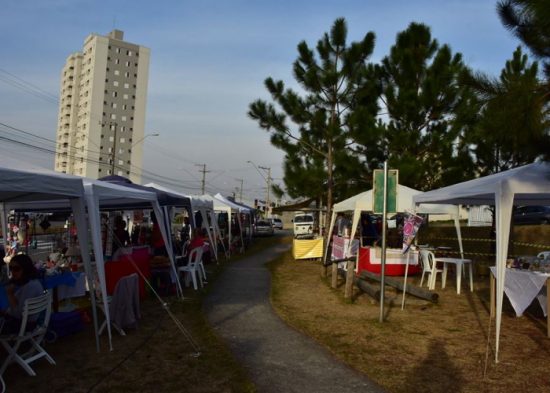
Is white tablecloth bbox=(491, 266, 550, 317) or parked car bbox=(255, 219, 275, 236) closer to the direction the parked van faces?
the white tablecloth

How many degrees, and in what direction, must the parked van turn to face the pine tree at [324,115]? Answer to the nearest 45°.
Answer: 0° — it already faces it

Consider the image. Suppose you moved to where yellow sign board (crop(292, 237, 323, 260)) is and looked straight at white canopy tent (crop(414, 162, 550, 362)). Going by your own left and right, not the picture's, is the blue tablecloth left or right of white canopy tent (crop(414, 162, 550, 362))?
right

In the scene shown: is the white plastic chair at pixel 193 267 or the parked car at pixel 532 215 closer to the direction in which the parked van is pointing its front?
the white plastic chair

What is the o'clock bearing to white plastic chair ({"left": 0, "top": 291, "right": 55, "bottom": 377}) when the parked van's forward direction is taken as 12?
The white plastic chair is roughly at 12 o'clock from the parked van.

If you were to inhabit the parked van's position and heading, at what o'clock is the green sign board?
The green sign board is roughly at 12 o'clock from the parked van.

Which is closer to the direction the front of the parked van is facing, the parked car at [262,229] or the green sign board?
the green sign board

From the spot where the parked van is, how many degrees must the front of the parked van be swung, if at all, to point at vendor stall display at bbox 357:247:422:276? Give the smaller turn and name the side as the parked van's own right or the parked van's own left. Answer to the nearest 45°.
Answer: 0° — it already faces it

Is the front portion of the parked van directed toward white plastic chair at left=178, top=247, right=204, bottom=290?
yes

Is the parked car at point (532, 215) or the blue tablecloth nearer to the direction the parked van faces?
the blue tablecloth

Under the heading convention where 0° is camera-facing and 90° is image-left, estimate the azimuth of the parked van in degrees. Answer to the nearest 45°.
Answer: approximately 0°
